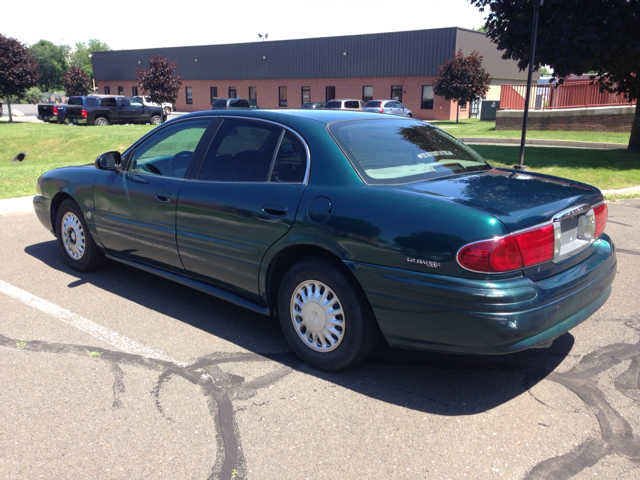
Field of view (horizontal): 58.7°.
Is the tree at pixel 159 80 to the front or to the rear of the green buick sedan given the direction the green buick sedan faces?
to the front

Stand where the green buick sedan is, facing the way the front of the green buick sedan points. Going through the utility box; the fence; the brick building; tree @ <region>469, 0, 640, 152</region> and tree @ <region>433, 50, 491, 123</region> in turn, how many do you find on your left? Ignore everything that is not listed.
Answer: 0

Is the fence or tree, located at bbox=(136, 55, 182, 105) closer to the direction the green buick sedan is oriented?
the tree

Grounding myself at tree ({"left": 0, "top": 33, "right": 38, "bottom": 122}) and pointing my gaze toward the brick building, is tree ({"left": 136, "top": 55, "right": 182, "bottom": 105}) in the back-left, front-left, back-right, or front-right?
front-left

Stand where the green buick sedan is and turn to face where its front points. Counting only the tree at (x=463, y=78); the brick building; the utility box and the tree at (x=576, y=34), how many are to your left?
0

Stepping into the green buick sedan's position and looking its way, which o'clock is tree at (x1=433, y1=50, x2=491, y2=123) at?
The tree is roughly at 2 o'clock from the green buick sedan.

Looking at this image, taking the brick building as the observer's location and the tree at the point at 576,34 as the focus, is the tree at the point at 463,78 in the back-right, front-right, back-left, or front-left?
front-left

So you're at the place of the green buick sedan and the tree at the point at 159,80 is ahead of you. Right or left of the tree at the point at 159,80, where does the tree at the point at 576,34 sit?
right

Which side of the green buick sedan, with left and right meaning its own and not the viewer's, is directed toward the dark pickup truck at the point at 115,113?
front

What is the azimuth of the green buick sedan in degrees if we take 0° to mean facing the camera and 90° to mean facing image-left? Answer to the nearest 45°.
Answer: approximately 135°

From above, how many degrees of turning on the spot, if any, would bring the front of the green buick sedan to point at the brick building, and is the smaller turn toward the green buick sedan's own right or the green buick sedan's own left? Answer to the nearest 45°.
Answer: approximately 45° to the green buick sedan's own right

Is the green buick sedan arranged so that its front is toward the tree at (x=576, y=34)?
no

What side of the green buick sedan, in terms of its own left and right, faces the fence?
right

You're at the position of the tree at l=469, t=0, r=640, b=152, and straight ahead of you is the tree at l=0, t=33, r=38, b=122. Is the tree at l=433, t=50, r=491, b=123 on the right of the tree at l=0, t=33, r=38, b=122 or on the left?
right

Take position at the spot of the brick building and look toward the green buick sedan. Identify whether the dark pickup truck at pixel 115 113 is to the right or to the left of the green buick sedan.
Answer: right

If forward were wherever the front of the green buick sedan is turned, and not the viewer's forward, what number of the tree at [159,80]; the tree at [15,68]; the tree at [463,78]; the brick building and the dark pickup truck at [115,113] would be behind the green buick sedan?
0

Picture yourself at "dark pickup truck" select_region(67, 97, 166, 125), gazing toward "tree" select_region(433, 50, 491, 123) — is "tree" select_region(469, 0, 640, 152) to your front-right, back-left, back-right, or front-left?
front-right

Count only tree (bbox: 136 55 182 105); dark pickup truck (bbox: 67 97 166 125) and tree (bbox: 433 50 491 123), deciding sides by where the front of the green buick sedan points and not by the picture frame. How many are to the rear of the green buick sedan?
0

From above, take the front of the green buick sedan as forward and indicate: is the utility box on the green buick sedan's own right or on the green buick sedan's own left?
on the green buick sedan's own right
